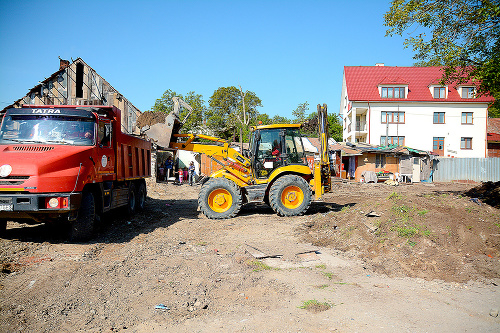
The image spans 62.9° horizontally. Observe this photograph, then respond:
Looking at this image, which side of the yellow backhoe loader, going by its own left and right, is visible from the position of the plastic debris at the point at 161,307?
left

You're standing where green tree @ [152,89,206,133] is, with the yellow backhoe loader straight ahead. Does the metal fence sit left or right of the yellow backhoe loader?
left

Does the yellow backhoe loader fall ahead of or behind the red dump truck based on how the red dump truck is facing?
behind

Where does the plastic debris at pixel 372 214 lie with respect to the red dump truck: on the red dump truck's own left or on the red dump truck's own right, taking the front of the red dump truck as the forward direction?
on the red dump truck's own left

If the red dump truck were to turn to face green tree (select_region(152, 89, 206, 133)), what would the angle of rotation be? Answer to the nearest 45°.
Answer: approximately 135° to its right

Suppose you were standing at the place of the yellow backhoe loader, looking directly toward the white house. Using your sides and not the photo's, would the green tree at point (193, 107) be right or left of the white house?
left

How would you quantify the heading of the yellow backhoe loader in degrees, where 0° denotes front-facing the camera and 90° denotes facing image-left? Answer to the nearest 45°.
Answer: approximately 90°

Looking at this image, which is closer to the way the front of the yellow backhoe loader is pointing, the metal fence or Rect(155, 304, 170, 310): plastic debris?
the plastic debris

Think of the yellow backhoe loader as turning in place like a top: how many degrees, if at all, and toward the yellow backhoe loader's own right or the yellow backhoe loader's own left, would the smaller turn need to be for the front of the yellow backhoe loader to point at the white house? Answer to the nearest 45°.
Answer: approximately 135° to the yellow backhoe loader's own right

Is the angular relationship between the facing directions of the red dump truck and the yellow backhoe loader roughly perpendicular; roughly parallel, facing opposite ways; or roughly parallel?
roughly perpendicular

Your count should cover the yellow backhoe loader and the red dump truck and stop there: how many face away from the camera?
0

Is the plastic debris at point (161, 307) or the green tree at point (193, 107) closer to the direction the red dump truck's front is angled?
the plastic debris

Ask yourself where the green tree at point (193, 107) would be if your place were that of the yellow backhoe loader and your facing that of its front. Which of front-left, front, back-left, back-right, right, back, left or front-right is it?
right

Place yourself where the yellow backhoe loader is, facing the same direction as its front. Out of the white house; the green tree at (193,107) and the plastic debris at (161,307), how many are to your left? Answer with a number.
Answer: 1

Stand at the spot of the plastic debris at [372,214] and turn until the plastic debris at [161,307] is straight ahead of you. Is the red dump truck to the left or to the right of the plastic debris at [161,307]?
right

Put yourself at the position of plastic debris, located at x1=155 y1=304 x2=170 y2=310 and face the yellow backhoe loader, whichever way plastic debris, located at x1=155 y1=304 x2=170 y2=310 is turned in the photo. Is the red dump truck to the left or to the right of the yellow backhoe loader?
left
